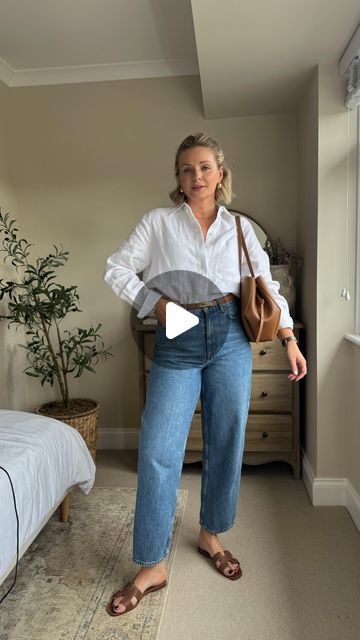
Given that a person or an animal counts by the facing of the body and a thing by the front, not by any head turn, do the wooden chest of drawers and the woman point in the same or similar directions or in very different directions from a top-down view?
same or similar directions

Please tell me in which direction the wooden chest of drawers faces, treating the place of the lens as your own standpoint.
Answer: facing the viewer

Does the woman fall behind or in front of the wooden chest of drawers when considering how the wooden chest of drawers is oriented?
in front

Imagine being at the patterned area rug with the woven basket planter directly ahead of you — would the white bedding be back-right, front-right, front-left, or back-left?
front-left

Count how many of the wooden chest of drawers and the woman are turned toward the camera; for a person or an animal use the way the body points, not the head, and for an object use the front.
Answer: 2

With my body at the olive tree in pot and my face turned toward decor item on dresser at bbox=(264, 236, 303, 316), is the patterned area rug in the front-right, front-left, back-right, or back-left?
front-right

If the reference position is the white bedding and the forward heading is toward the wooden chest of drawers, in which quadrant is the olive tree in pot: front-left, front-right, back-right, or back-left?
front-left

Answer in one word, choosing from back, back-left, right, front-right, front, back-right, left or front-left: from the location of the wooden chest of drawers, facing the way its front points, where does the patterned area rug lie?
front-right

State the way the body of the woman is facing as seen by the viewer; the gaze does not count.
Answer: toward the camera

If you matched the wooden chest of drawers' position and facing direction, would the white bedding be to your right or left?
on your right

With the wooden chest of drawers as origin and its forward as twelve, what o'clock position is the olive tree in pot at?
The olive tree in pot is roughly at 3 o'clock from the wooden chest of drawers.

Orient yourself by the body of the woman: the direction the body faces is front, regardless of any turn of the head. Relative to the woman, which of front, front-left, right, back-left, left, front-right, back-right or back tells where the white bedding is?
right
